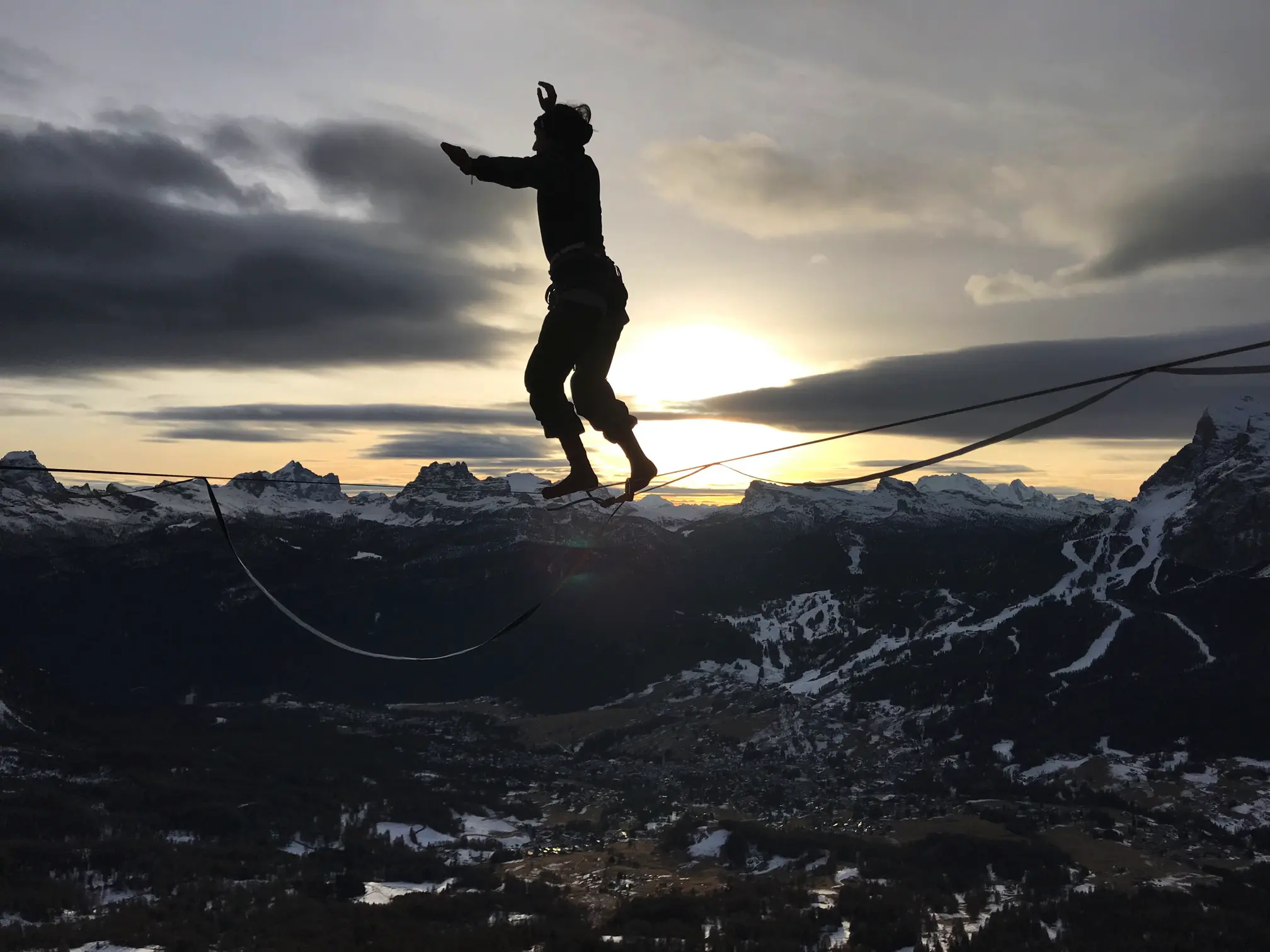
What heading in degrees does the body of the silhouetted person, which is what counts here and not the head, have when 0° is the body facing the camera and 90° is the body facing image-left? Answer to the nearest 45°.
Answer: approximately 90°

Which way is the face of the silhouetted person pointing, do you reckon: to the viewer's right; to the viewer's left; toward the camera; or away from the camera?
to the viewer's left
